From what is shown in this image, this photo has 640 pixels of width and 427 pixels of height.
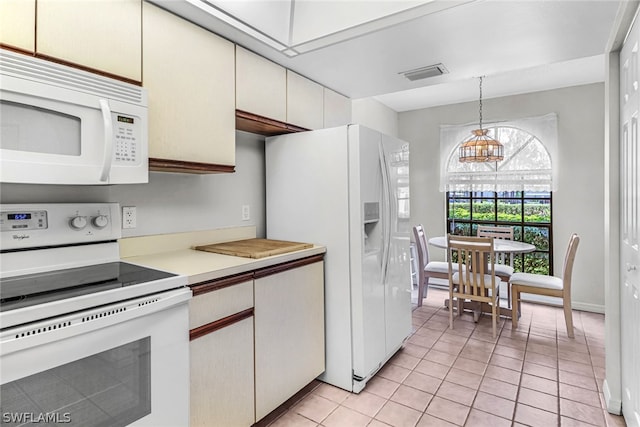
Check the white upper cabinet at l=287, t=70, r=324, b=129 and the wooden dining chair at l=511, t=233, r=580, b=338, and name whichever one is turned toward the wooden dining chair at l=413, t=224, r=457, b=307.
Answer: the wooden dining chair at l=511, t=233, r=580, b=338

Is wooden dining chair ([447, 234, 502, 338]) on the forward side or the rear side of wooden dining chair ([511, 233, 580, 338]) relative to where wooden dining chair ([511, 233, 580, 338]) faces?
on the forward side

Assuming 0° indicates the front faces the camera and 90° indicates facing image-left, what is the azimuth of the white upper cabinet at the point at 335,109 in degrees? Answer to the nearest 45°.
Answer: approximately 315°

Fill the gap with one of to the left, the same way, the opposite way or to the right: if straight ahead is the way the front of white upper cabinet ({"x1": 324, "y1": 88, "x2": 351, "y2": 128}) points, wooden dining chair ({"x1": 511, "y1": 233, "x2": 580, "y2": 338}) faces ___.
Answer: the opposite way

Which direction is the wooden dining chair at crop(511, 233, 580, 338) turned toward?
to the viewer's left

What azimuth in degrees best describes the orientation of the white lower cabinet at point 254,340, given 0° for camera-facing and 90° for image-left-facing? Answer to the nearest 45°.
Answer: approximately 315°

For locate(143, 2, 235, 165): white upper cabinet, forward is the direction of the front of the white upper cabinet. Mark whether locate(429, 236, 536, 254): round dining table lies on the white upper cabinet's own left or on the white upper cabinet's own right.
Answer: on the white upper cabinet's own left

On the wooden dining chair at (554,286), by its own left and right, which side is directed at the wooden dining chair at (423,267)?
front

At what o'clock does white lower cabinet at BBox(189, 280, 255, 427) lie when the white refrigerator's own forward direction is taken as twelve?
The white lower cabinet is roughly at 3 o'clock from the white refrigerator.

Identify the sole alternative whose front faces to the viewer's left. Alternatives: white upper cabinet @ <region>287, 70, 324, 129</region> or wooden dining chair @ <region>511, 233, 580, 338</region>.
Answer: the wooden dining chair

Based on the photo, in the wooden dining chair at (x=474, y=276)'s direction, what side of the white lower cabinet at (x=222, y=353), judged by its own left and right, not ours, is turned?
left

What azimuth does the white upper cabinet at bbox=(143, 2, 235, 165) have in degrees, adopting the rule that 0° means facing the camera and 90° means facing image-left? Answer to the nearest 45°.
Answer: approximately 315°
